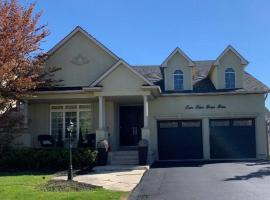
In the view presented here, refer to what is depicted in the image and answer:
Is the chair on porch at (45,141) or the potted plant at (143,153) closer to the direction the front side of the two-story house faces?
the potted plant

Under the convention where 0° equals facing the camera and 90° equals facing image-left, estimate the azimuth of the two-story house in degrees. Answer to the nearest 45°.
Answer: approximately 0°

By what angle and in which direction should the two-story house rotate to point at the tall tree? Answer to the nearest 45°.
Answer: approximately 45° to its right

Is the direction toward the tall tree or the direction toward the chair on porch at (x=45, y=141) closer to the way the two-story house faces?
the tall tree
